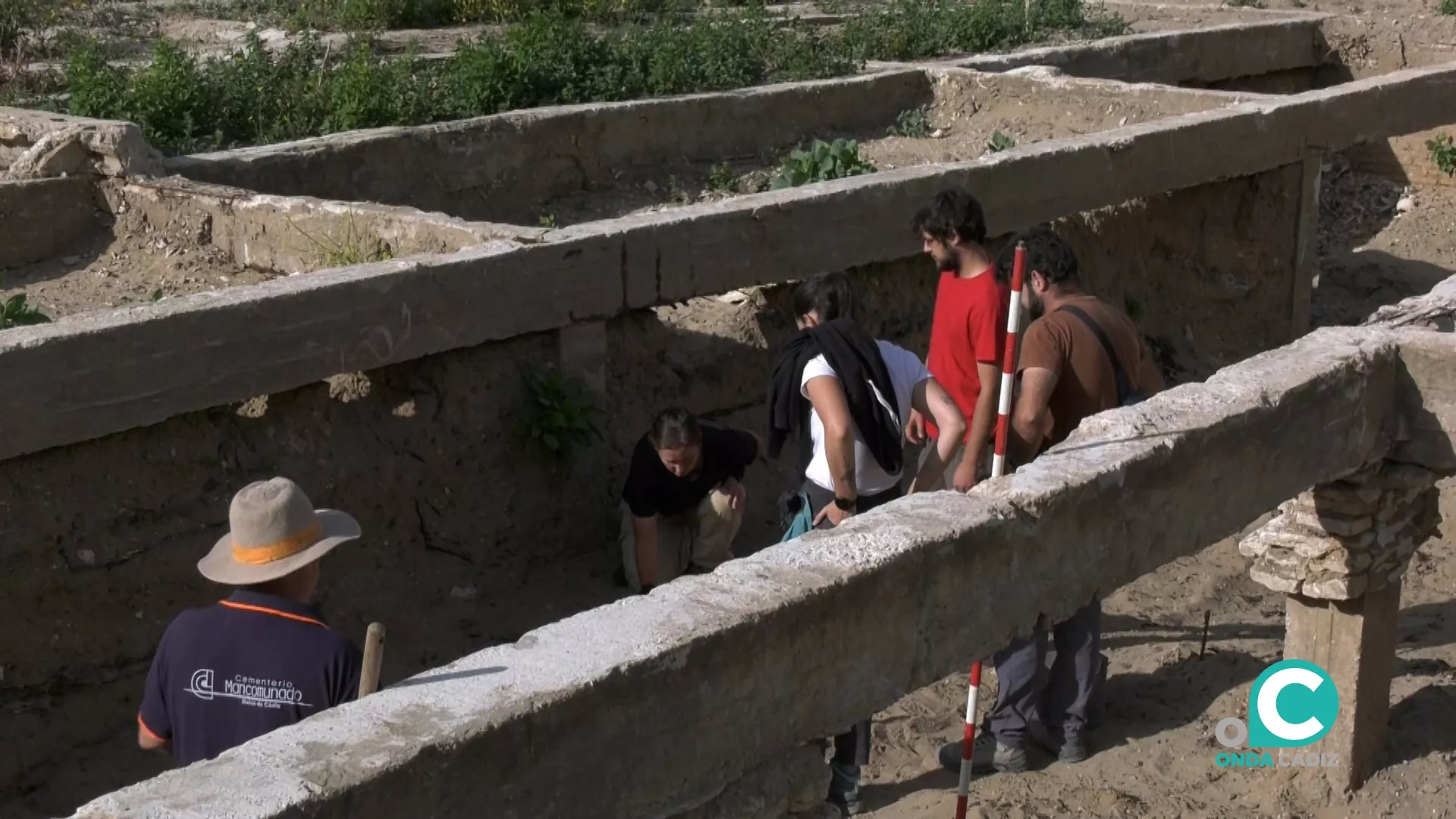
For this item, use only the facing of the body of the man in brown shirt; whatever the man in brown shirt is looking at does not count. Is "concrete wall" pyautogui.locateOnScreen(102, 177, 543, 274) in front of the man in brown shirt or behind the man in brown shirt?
in front

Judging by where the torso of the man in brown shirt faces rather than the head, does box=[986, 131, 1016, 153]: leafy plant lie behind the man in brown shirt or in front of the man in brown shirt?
in front

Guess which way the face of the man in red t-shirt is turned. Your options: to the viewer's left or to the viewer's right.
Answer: to the viewer's left

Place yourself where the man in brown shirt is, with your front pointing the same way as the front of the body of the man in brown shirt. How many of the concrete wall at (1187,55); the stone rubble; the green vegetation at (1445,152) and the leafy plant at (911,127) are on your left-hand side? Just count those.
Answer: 0

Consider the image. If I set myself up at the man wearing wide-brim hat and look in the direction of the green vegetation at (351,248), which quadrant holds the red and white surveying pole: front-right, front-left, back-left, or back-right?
front-right

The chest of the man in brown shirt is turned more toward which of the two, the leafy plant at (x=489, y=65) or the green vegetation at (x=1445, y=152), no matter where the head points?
the leafy plant

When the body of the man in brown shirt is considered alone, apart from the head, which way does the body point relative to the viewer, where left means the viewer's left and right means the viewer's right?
facing away from the viewer and to the left of the viewer

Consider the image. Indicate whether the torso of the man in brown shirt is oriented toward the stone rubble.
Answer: no

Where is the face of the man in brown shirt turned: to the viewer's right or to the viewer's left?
to the viewer's left

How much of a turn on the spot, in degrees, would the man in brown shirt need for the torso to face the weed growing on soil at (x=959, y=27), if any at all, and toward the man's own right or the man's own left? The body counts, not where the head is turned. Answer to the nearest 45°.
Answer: approximately 45° to the man's own right

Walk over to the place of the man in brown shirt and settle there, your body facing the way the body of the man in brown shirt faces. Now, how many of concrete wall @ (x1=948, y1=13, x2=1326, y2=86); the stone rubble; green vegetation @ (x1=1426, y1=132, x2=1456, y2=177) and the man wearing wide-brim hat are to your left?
1

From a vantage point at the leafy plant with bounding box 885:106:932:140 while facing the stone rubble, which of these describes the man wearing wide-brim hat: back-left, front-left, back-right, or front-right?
front-right

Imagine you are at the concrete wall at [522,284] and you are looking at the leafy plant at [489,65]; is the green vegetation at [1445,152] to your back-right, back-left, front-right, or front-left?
front-right

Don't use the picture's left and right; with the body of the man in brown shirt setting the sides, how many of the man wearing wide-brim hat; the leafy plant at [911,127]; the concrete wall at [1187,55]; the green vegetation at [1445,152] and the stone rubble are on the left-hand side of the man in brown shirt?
1

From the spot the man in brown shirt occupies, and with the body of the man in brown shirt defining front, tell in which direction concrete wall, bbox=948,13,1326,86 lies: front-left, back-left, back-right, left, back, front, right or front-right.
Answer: front-right
